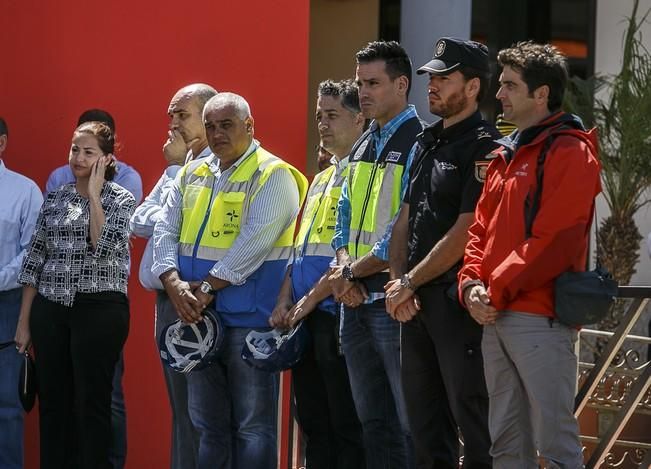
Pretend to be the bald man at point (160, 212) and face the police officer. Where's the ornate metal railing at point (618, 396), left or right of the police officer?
left

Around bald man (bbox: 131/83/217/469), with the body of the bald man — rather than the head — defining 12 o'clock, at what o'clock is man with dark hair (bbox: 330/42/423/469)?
The man with dark hair is roughly at 9 o'clock from the bald man.

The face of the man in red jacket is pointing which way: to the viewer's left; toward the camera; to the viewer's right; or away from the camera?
to the viewer's left

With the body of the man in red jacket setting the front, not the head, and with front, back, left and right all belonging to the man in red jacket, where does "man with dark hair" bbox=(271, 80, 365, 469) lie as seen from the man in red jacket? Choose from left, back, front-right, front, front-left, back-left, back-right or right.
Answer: right

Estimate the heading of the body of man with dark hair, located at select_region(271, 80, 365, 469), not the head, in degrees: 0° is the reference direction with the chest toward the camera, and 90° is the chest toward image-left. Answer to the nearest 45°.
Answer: approximately 45°

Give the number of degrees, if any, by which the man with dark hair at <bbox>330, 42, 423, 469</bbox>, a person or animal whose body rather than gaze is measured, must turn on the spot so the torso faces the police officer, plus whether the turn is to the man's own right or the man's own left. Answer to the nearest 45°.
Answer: approximately 90° to the man's own left

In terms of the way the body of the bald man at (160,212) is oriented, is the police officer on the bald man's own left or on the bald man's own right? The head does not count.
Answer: on the bald man's own left

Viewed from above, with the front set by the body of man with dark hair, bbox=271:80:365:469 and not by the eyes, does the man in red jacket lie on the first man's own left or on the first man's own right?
on the first man's own left

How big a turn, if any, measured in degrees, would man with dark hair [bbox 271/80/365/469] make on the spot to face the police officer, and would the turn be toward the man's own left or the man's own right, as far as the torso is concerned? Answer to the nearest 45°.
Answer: approximately 90° to the man's own left

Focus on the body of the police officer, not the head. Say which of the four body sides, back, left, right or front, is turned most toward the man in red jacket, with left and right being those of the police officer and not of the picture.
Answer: left
